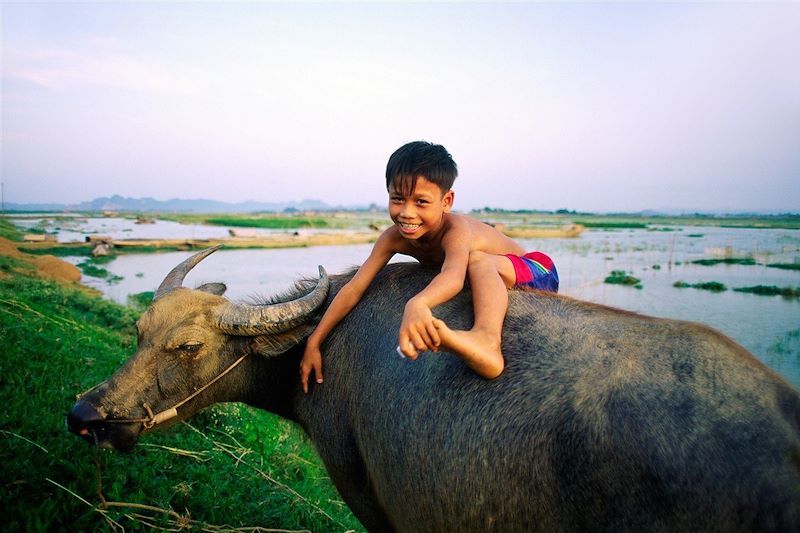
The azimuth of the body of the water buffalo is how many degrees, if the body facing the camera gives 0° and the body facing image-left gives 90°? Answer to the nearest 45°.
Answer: approximately 90°
